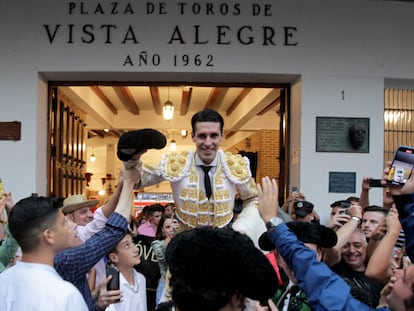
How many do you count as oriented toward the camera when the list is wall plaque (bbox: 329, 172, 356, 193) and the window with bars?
2

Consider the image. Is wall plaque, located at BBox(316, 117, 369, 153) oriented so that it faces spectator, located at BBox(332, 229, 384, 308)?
yes

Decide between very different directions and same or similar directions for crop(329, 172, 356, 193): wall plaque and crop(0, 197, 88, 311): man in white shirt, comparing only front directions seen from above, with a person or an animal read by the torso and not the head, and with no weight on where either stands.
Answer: very different directions

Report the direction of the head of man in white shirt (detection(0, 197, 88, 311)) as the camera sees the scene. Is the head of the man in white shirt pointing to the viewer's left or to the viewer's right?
to the viewer's right

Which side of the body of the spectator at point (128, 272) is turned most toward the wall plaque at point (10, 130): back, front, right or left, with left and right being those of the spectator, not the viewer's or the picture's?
back

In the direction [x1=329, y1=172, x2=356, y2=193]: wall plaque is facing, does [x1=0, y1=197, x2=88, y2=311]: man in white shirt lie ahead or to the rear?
ahead

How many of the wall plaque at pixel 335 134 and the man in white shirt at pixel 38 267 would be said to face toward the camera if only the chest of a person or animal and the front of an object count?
1

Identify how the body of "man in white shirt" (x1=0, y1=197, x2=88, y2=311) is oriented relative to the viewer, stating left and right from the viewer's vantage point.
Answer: facing away from the viewer and to the right of the viewer

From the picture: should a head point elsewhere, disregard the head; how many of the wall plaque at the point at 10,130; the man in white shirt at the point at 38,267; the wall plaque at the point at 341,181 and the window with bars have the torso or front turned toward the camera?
3

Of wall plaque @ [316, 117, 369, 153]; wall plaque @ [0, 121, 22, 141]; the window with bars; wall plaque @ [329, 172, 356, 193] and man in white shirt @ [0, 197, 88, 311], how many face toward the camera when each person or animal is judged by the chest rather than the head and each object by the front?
4

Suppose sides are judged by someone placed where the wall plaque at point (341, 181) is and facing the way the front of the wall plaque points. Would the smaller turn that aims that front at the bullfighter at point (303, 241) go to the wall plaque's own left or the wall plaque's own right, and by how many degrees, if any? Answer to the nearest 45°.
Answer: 0° — it already faces them
